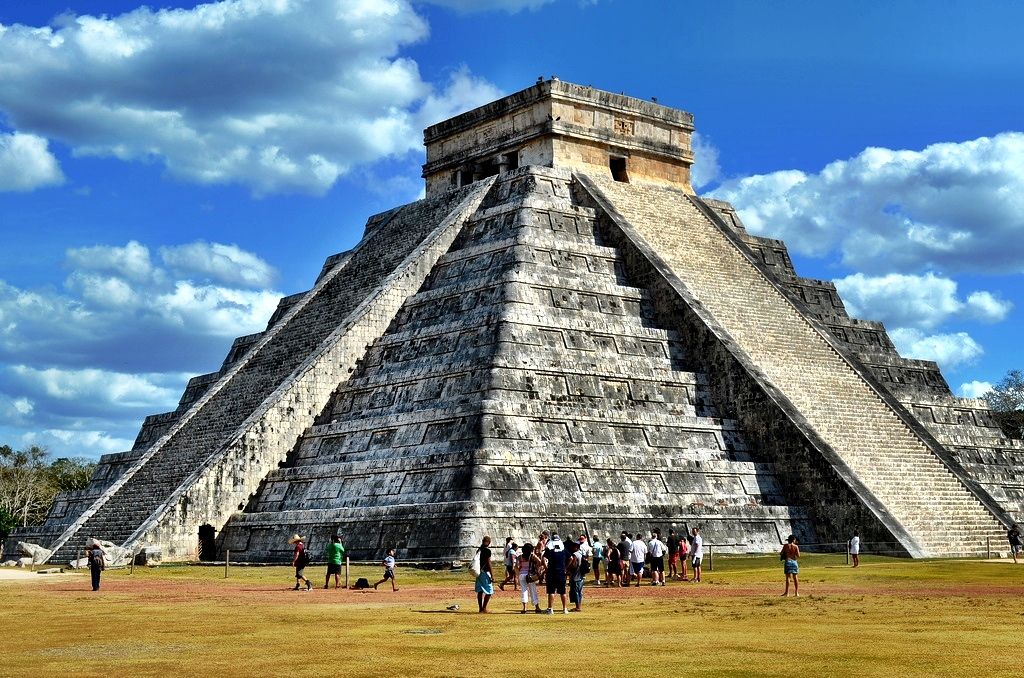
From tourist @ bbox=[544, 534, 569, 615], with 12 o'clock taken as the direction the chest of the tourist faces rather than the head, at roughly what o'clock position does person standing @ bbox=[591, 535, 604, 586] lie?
The person standing is roughly at 12 o'clock from the tourist.

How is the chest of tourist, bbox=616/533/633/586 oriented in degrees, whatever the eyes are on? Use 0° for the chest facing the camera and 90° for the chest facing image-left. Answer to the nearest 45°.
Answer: approximately 180°

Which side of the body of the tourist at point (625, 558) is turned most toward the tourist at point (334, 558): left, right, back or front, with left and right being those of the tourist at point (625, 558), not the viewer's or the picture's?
left

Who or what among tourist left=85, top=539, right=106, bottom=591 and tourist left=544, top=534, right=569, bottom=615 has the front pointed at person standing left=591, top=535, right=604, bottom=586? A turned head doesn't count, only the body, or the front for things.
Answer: tourist left=544, top=534, right=569, bottom=615

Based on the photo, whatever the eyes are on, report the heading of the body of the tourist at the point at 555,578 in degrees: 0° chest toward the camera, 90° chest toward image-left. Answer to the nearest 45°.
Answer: approximately 180°

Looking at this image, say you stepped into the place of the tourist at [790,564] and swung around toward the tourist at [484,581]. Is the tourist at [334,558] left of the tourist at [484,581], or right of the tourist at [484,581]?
right

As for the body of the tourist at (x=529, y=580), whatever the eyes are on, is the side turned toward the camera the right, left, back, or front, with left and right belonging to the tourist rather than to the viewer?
back

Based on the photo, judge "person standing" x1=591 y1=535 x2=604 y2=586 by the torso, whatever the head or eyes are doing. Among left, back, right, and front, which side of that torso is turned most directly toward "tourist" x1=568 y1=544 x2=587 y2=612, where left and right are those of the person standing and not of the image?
back

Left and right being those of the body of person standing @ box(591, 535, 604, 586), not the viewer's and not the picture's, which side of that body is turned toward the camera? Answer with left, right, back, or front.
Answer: back
